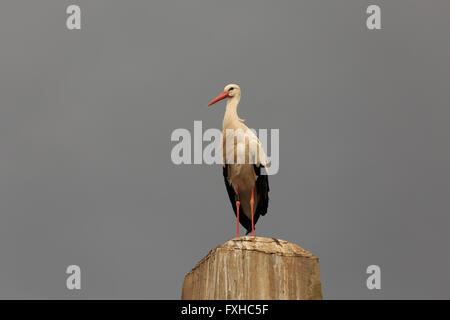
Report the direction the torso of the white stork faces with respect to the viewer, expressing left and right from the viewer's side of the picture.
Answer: facing the viewer and to the left of the viewer
